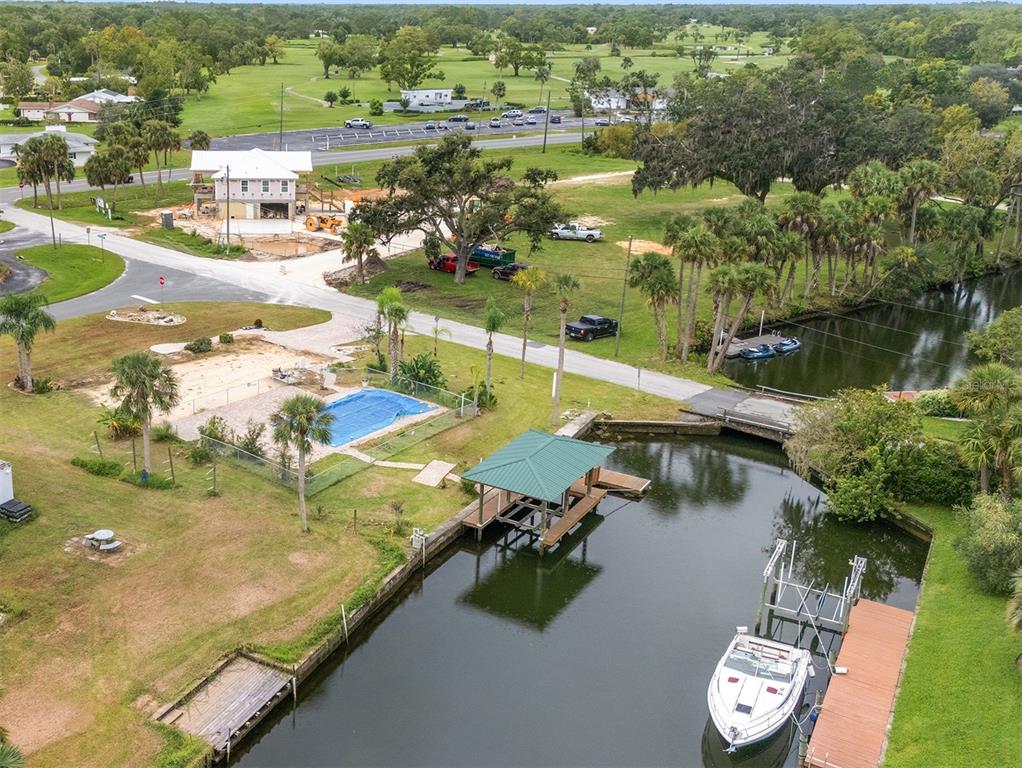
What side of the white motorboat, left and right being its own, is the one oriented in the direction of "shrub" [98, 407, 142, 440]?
right

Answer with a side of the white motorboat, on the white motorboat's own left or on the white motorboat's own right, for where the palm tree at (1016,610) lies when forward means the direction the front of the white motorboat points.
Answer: on the white motorboat's own left

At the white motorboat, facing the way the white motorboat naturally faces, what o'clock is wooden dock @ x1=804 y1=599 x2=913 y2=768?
The wooden dock is roughly at 8 o'clock from the white motorboat.

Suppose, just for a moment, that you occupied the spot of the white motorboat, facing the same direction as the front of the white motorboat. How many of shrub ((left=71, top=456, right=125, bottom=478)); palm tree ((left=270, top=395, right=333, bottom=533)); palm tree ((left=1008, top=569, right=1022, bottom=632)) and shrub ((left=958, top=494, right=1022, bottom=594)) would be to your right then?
2

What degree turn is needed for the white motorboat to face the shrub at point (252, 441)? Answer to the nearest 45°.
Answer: approximately 90° to its right

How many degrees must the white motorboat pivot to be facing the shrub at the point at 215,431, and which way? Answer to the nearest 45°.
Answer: approximately 90° to its right

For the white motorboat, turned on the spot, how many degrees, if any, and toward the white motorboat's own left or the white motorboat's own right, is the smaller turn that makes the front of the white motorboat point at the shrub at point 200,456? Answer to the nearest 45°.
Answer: approximately 90° to the white motorboat's own right

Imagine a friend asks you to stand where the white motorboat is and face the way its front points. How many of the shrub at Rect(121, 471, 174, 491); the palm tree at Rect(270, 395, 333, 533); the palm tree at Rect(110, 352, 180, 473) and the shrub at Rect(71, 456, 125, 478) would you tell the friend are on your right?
4

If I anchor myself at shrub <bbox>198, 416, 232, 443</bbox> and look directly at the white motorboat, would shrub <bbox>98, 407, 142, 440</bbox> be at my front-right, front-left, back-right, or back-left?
back-right
